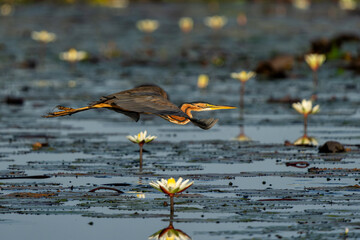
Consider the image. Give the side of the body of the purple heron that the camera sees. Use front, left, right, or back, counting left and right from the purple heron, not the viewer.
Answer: right
